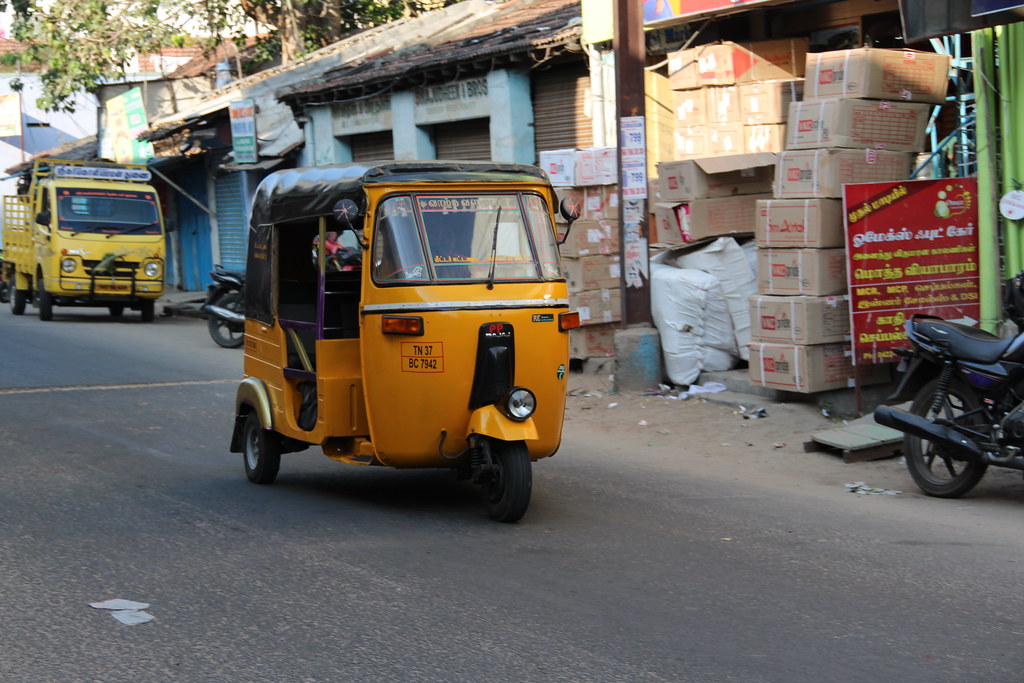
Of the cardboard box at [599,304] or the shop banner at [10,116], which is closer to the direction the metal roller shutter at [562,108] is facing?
the cardboard box

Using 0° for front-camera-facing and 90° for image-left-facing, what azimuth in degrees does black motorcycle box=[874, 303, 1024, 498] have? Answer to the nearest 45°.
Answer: approximately 225°

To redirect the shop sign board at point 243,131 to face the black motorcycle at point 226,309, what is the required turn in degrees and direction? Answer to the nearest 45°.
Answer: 0° — it already faces it

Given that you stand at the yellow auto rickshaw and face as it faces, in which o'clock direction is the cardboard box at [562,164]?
The cardboard box is roughly at 8 o'clock from the yellow auto rickshaw.

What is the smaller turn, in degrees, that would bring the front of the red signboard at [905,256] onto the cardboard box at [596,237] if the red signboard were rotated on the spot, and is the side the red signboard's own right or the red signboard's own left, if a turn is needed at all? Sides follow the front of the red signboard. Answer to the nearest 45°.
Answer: approximately 135° to the red signboard's own right

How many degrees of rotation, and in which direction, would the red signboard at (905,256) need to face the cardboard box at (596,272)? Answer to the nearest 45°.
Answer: approximately 135° to its right
